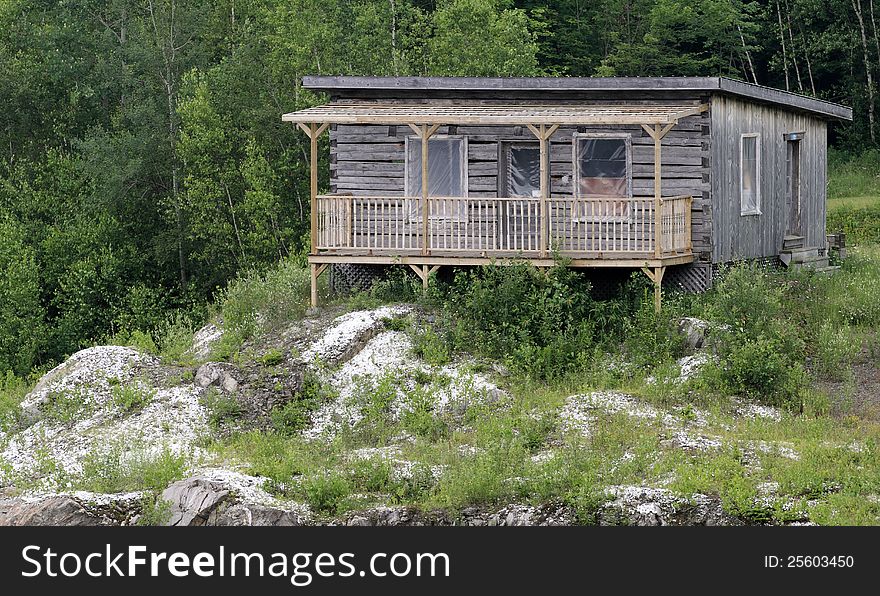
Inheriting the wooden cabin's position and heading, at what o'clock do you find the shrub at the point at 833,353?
The shrub is roughly at 10 o'clock from the wooden cabin.

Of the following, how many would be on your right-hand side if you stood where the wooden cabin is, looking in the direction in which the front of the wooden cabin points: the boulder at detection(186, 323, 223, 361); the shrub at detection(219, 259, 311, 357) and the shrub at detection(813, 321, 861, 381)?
2

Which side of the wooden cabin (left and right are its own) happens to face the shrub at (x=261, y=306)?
right

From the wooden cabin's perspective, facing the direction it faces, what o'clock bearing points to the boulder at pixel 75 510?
The boulder is roughly at 1 o'clock from the wooden cabin.

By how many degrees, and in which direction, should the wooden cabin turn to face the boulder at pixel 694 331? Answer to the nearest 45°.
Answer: approximately 45° to its left

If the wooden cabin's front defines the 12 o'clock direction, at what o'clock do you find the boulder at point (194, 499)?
The boulder is roughly at 1 o'clock from the wooden cabin.

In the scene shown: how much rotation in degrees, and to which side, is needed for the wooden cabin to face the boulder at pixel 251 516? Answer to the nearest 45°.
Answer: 0° — it already faces it

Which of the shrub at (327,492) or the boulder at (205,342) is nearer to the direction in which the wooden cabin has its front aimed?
the shrub

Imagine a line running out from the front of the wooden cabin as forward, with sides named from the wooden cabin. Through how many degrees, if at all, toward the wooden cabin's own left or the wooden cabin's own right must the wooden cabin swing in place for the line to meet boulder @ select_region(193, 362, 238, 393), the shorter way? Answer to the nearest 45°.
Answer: approximately 45° to the wooden cabin's own right

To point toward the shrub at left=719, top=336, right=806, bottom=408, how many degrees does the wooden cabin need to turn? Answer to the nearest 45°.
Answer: approximately 45° to its left

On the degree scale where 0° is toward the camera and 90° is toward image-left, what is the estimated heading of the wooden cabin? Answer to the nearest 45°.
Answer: approximately 0°
